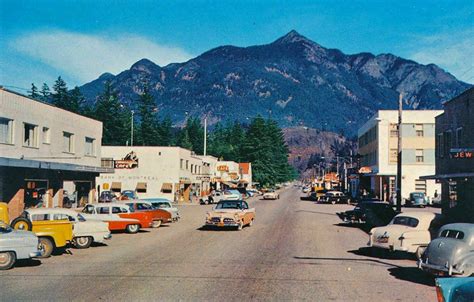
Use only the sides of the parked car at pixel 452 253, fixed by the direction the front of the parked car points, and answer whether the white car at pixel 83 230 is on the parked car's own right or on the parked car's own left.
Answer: on the parked car's own left

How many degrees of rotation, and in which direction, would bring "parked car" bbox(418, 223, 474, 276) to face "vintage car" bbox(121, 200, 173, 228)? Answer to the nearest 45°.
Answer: approximately 90° to its left

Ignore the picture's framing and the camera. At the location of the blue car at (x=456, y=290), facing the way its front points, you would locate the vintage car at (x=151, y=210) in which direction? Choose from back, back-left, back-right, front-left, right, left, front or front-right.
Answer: left

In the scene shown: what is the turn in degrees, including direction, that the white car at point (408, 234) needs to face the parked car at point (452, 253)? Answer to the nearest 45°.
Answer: approximately 135° to its right

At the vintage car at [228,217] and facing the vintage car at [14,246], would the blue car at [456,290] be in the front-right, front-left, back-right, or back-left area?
front-left

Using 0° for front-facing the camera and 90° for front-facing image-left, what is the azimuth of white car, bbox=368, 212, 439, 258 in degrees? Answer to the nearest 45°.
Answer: approximately 225°

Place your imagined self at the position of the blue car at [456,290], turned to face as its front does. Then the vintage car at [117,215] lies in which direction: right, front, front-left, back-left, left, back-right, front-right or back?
left

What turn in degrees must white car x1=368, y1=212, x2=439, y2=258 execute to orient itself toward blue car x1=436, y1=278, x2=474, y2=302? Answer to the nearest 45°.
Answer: approximately 135° to its right

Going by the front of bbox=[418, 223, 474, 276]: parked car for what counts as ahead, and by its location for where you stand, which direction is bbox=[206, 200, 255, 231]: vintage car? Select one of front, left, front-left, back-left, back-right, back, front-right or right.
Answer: left

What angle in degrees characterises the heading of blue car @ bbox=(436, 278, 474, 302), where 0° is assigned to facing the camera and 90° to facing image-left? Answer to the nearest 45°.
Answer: approximately 225°

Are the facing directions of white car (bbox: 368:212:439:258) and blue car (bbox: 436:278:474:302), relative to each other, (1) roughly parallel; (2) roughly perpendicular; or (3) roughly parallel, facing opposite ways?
roughly parallel

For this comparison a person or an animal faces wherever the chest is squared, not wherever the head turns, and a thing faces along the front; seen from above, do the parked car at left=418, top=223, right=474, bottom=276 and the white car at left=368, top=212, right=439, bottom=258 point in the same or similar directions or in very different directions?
same or similar directions

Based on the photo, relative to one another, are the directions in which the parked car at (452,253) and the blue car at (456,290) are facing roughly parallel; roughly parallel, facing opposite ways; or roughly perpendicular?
roughly parallel

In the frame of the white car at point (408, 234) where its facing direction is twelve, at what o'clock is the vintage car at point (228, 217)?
The vintage car is roughly at 9 o'clock from the white car.

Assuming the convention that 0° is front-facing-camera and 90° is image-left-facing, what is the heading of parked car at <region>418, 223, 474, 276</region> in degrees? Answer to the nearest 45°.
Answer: approximately 225°

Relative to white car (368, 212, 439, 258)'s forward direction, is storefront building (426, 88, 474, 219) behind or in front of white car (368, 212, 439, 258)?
in front

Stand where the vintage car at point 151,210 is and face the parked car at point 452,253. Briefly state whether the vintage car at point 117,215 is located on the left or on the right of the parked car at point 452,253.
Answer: right
